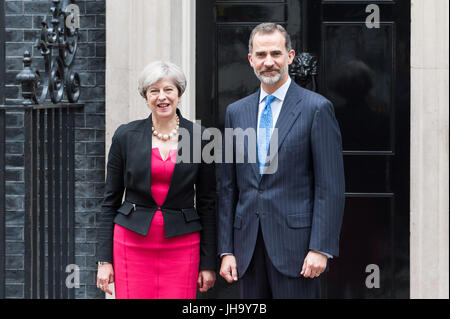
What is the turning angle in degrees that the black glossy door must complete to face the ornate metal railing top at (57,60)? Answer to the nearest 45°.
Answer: approximately 90° to its right

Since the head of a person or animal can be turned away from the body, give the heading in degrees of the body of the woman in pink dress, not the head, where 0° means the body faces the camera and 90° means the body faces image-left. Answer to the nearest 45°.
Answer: approximately 0°

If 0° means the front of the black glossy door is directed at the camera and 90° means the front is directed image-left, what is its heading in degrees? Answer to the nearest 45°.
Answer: approximately 0°

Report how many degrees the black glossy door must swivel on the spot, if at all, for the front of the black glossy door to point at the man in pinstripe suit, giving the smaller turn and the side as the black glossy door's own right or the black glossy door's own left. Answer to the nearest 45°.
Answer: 0° — it already faces them

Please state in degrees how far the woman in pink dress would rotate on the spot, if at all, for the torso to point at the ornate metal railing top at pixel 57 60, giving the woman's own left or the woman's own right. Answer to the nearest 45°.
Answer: approximately 135° to the woman's own right

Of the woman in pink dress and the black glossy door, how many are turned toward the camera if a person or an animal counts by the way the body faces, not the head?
2

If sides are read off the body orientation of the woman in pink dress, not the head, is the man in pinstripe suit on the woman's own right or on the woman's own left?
on the woman's own left

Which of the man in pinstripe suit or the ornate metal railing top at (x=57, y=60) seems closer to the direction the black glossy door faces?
the man in pinstripe suit

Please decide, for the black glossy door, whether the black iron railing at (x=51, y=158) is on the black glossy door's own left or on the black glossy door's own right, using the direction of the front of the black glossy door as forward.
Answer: on the black glossy door's own right

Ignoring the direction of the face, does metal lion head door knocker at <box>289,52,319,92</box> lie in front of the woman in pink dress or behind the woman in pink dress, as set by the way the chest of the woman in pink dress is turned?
behind

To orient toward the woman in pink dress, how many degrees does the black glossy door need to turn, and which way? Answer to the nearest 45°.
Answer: approximately 45° to its right
